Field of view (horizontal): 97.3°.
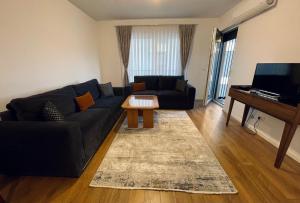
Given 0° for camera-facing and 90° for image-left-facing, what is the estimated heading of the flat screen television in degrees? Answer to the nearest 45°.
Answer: approximately 45°

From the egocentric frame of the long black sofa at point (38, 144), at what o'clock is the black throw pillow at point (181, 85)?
The black throw pillow is roughly at 10 o'clock from the long black sofa.

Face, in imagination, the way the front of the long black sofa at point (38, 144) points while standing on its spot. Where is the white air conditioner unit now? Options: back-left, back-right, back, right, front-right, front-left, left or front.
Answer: front-left

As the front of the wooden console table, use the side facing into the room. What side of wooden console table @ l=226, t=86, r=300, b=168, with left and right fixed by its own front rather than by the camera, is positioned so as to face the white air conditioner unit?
right

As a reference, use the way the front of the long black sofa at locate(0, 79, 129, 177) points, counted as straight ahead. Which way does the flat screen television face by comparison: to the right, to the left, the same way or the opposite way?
the opposite way

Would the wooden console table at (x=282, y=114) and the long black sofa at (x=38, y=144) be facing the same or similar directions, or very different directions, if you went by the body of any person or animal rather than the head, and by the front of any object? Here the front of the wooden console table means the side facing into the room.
very different directions

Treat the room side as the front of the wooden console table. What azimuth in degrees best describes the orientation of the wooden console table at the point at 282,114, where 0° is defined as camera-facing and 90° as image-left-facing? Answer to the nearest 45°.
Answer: approximately 45°

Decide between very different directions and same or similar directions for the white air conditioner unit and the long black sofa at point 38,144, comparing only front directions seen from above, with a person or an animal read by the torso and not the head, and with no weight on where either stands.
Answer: very different directions
